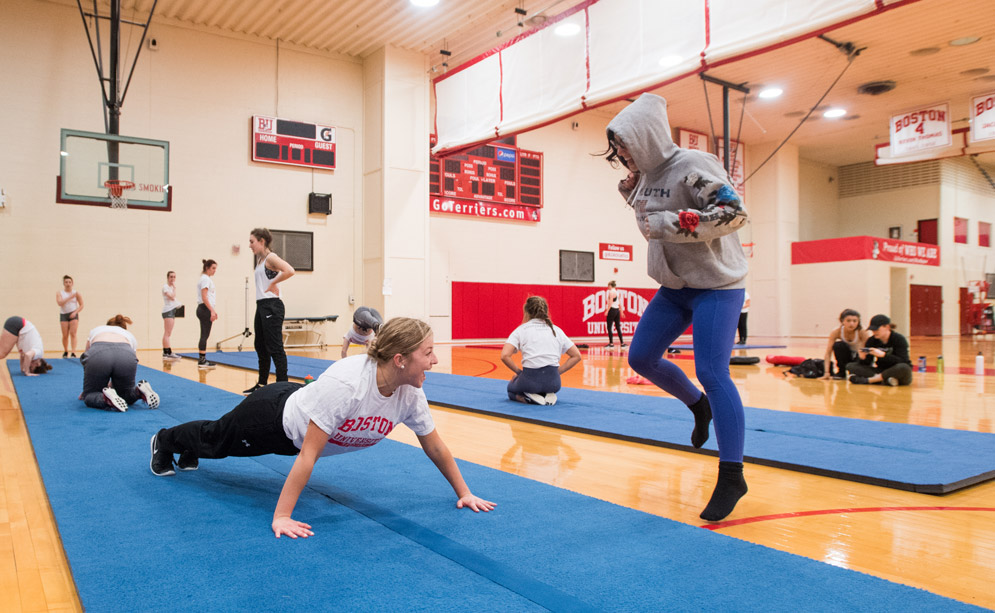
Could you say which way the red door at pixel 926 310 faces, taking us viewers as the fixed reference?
facing the viewer

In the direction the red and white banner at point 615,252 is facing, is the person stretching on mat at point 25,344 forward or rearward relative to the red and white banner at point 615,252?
forward

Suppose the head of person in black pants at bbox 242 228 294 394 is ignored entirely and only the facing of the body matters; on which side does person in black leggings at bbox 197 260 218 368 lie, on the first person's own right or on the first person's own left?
on the first person's own right

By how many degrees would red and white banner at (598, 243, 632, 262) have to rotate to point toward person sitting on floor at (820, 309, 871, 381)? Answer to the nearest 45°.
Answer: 0° — it already faces them

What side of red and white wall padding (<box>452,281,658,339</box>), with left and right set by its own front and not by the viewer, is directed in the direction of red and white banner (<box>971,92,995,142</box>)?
left

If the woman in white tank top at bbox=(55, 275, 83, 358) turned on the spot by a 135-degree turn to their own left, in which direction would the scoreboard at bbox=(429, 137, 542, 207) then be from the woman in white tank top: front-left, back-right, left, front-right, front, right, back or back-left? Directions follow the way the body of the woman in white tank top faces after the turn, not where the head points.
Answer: front-right

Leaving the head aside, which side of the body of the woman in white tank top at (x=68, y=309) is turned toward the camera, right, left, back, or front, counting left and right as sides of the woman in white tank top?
front

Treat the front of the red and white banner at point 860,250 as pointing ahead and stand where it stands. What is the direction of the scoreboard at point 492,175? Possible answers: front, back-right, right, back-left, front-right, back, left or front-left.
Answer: front-right

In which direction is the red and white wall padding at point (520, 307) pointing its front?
toward the camera
